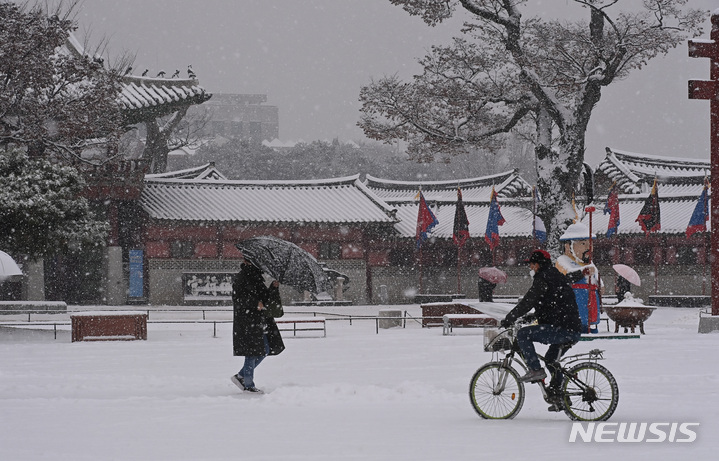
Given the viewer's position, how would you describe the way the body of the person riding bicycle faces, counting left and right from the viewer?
facing to the left of the viewer

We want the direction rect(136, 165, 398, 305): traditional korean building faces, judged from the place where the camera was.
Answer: facing the viewer

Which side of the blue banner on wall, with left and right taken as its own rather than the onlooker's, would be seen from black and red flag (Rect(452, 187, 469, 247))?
left

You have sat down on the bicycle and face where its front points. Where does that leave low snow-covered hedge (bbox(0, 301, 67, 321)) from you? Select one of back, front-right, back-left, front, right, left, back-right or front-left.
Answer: front-right

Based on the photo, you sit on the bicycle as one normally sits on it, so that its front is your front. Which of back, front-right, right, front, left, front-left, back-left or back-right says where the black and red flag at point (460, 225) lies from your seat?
right

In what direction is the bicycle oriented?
to the viewer's left

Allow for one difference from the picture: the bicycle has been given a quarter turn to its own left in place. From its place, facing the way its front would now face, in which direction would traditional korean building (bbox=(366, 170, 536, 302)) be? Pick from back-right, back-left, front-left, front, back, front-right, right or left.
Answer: back

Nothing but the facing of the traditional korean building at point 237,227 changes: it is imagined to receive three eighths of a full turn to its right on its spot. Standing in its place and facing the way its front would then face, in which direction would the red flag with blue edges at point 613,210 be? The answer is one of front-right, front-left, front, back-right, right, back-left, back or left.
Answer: back-right

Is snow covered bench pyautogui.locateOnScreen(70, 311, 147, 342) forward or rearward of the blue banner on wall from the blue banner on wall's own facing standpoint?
forward

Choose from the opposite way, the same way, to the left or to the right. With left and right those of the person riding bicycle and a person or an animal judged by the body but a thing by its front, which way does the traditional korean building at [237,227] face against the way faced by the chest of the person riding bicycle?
to the left

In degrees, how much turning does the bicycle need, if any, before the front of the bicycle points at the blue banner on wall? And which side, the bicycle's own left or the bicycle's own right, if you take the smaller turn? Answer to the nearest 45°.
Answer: approximately 45° to the bicycle's own right

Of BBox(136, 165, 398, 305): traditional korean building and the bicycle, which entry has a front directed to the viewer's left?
the bicycle

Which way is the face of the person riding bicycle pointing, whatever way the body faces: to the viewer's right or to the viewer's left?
to the viewer's left

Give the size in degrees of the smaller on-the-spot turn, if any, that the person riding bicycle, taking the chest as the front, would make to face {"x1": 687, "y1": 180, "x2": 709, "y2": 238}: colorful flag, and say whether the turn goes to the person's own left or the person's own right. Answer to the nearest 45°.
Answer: approximately 90° to the person's own right

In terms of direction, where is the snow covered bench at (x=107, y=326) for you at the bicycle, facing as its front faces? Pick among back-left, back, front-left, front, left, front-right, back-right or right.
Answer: front-right

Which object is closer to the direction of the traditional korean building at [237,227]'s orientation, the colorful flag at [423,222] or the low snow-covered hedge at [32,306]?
the low snow-covered hedge
